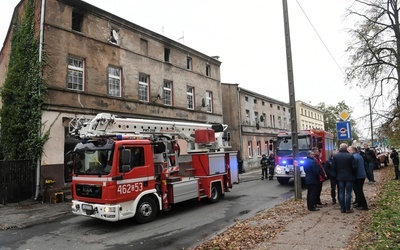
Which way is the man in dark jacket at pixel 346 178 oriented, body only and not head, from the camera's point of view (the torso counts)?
away from the camera

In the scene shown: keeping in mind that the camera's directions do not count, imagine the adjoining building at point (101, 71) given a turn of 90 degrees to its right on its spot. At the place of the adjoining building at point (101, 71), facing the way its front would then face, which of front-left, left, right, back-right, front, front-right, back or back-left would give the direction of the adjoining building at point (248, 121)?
back

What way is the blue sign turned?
toward the camera

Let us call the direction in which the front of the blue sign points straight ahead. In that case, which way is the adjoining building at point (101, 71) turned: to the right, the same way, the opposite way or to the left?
to the left

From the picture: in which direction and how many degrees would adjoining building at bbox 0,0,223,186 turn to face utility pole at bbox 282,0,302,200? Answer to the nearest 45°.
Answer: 0° — it already faces it

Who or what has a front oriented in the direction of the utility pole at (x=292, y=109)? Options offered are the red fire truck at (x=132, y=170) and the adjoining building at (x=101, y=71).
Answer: the adjoining building

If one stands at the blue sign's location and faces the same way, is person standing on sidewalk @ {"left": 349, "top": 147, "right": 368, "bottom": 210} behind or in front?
in front

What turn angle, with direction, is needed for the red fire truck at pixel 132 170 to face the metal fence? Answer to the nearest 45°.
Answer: approximately 90° to its right

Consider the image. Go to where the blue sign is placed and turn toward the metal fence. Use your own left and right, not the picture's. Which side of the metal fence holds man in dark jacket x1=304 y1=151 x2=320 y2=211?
left

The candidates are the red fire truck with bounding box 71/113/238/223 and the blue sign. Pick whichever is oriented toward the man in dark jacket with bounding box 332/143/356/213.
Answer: the blue sign
